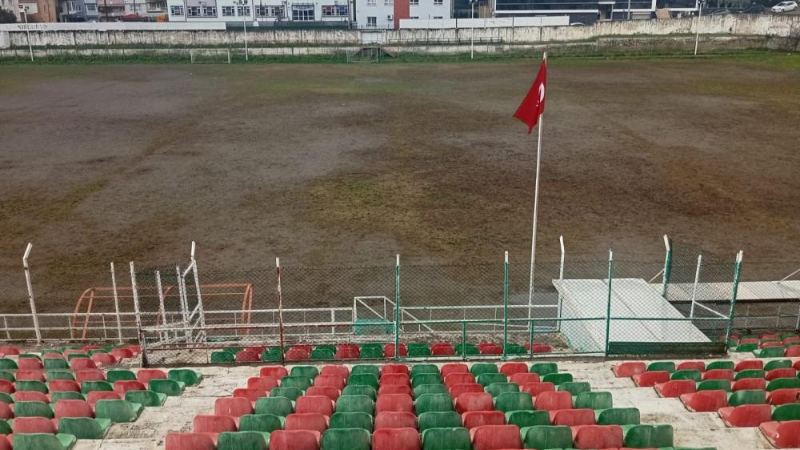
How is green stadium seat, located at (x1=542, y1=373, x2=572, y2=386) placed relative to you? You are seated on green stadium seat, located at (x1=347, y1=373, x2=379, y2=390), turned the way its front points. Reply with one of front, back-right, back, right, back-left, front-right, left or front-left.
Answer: right

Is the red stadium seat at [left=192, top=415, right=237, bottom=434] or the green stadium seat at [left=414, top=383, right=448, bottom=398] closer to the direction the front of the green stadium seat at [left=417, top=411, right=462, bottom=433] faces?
the green stadium seat

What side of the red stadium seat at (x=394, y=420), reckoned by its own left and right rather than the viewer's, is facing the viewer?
back

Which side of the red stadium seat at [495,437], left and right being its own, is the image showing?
back

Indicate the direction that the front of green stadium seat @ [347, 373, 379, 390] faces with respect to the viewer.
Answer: facing away from the viewer

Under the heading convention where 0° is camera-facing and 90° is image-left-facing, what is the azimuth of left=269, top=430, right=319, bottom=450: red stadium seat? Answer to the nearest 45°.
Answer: approximately 180°

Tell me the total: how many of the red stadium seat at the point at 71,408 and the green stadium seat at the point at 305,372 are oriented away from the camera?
2

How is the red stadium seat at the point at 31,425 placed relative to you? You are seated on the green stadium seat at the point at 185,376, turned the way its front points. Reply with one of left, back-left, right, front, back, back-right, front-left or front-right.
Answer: back

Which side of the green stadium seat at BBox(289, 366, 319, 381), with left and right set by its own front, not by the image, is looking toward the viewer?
back

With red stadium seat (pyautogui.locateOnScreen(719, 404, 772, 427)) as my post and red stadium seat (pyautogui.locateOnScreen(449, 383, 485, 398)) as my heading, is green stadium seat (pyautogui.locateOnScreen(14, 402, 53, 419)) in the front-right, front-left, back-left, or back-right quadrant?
front-left

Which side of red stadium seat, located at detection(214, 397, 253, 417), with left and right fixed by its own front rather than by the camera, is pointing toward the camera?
back

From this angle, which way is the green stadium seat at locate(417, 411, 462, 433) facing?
away from the camera

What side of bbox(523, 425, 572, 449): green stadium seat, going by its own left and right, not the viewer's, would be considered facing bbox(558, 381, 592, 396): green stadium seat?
front

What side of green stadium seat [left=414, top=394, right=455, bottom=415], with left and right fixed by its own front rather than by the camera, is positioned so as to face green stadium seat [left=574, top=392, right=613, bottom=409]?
right

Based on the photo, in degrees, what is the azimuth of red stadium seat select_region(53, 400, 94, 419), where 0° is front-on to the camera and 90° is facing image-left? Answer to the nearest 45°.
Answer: approximately 180°

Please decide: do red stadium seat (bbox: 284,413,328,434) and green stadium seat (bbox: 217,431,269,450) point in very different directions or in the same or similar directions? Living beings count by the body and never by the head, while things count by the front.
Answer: same or similar directions

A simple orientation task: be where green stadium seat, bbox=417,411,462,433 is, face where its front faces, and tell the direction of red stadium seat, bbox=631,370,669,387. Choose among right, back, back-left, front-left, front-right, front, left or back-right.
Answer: front-right

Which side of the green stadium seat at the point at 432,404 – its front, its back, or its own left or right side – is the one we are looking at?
back

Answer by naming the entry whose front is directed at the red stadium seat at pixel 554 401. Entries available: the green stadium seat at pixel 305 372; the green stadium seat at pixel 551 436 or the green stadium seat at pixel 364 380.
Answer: the green stadium seat at pixel 551 436
